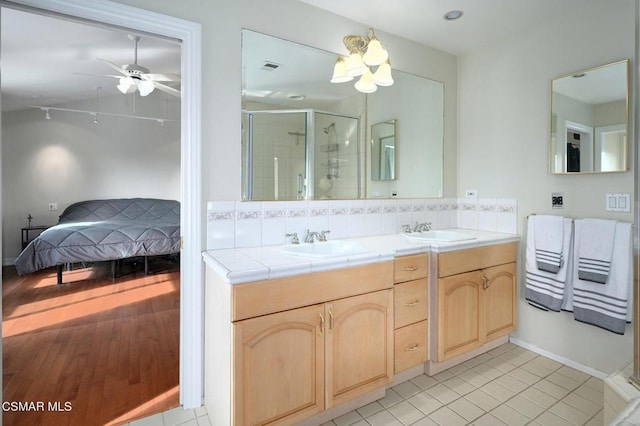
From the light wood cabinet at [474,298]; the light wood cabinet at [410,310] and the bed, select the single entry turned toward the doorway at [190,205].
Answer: the bed

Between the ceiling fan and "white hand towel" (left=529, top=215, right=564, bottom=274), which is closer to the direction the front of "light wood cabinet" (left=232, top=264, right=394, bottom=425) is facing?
the white hand towel

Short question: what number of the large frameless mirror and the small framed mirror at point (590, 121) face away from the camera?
0

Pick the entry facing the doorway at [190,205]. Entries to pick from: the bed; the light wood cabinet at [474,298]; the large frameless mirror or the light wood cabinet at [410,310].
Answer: the bed

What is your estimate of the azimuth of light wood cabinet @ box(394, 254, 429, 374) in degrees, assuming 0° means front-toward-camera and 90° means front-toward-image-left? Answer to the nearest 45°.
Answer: approximately 315°

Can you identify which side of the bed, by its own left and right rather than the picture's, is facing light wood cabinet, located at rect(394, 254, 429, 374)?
front

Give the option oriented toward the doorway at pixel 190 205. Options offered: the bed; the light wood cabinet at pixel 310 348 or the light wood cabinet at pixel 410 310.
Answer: the bed

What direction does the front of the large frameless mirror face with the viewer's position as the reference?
facing the viewer and to the right of the viewer

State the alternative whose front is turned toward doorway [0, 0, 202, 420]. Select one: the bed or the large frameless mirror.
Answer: the bed

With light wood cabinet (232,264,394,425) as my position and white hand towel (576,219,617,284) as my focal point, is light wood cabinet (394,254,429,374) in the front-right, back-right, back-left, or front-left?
front-left

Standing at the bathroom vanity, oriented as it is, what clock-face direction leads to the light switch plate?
The light switch plate is roughly at 10 o'clock from the bathroom vanity.

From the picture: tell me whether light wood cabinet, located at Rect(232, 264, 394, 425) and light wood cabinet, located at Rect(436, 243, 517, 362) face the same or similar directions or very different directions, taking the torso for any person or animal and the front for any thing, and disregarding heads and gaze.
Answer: same or similar directions

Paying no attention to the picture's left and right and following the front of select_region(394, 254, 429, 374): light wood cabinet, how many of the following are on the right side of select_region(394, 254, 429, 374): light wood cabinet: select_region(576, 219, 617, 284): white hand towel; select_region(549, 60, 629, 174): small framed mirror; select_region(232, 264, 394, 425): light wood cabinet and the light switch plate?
1
